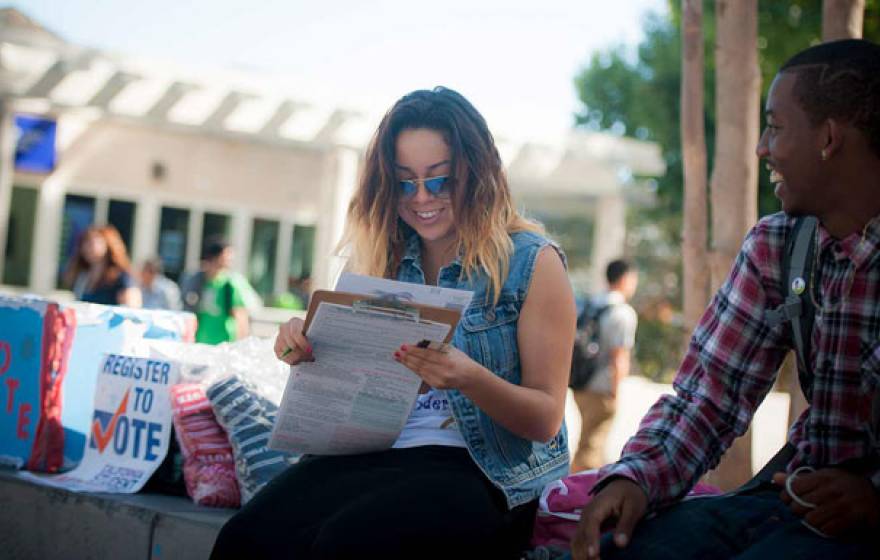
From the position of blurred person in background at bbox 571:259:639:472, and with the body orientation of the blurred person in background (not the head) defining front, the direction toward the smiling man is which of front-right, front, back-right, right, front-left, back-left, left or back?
right

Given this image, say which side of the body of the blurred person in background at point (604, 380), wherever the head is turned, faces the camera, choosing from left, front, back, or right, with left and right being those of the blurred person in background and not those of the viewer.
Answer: right

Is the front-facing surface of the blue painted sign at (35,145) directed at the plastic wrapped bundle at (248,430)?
yes

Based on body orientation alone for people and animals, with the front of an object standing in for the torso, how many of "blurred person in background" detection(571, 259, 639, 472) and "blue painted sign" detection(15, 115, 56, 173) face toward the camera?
1

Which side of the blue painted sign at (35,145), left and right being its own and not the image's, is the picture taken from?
front

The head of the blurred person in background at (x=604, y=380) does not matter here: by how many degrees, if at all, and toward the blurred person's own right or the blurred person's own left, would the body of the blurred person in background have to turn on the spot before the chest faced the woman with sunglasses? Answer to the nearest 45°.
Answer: approximately 90° to the blurred person's own right

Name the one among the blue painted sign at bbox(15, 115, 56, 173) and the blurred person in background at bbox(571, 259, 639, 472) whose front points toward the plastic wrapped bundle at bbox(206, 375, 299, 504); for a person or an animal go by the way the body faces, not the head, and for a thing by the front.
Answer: the blue painted sign

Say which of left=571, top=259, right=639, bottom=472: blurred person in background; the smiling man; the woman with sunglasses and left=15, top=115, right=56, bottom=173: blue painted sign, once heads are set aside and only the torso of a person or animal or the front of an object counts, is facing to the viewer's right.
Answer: the blurred person in background

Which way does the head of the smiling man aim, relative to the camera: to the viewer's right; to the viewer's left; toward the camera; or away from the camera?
to the viewer's left

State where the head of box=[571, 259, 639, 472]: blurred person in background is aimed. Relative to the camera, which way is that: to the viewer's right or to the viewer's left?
to the viewer's right

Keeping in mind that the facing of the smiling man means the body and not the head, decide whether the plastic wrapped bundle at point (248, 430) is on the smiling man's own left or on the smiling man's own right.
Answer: on the smiling man's own right

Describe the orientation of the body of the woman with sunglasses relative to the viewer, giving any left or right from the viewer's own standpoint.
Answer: facing the viewer and to the left of the viewer

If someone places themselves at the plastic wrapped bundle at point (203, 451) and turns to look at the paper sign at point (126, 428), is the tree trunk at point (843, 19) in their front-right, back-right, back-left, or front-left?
back-right

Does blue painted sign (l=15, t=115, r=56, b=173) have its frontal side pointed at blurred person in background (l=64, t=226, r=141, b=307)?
yes

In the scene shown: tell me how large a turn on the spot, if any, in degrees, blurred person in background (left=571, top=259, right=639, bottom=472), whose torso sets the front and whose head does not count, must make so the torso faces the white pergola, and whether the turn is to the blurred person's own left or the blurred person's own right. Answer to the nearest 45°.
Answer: approximately 135° to the blurred person's own left
